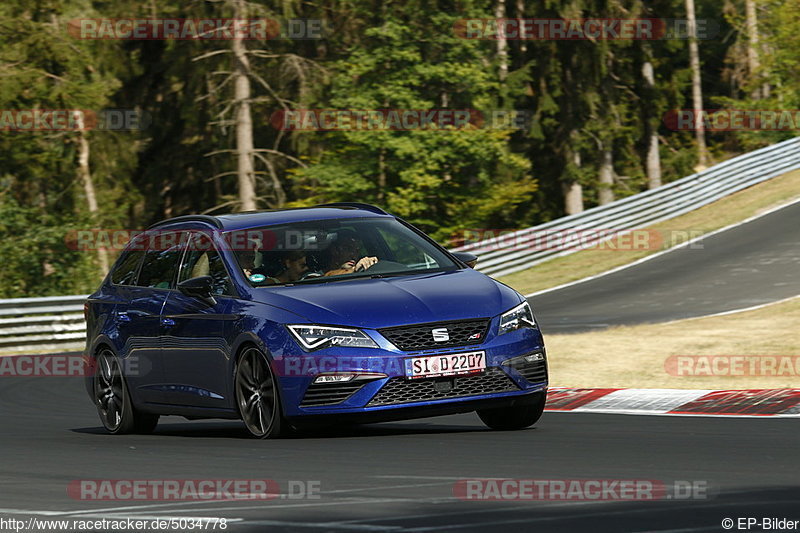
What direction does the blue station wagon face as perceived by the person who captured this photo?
facing the viewer and to the right of the viewer

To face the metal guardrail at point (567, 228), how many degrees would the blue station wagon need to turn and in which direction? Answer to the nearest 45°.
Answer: approximately 135° to its left

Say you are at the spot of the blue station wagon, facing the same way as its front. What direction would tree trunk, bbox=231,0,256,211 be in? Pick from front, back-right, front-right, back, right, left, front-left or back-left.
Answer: back-left

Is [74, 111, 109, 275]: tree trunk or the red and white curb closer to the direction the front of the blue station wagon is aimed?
the red and white curb

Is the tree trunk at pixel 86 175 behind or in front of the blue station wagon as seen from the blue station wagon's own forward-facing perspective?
behind

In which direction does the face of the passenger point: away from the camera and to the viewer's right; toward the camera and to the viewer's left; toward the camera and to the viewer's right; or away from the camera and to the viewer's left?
toward the camera and to the viewer's right
